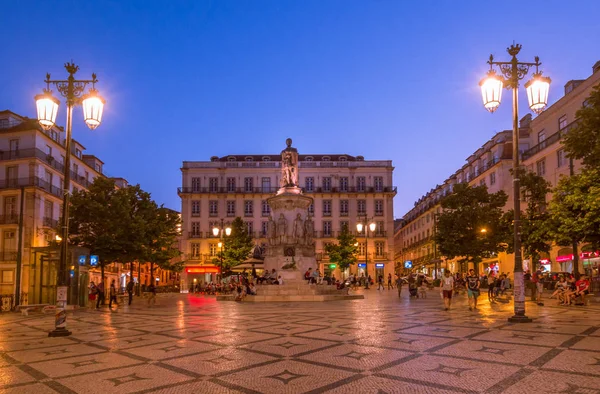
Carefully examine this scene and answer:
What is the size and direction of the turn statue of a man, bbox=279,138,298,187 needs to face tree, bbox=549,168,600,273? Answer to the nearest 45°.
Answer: approximately 45° to its left

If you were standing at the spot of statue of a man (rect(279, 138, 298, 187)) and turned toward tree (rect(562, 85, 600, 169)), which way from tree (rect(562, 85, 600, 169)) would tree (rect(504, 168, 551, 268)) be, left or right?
left

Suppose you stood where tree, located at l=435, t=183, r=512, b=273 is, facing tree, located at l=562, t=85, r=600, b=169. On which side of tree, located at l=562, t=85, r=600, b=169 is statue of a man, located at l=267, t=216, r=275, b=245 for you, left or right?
right

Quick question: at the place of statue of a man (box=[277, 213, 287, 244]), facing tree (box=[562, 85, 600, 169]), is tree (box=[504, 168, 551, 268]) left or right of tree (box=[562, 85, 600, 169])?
left

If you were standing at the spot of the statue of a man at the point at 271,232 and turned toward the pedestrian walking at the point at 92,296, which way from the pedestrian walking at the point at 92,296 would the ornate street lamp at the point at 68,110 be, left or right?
left

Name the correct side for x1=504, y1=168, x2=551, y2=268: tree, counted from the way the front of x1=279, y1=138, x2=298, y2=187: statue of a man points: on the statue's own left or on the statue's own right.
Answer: on the statue's own left

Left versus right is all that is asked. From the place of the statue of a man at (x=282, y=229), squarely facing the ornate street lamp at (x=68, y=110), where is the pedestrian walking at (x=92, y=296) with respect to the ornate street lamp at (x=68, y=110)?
right

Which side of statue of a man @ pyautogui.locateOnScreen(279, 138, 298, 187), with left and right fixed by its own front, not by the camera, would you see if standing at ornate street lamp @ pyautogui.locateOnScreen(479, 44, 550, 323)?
front

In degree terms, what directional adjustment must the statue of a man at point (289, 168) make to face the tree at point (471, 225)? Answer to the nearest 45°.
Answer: approximately 135° to its left

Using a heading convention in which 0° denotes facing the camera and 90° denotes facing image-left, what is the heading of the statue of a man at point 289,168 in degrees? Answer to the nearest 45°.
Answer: approximately 0°
